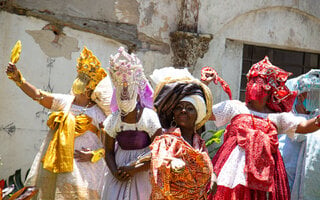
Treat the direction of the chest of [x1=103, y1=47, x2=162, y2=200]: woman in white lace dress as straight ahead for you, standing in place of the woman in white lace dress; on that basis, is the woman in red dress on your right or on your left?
on your left

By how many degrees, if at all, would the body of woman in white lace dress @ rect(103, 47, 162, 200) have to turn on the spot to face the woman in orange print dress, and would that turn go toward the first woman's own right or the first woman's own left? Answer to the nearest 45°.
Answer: approximately 45° to the first woman's own left

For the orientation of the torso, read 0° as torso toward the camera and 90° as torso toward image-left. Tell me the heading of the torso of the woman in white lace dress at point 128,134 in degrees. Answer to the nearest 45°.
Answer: approximately 0°

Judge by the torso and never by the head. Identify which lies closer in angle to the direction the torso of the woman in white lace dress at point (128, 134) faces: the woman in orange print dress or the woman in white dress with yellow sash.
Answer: the woman in orange print dress

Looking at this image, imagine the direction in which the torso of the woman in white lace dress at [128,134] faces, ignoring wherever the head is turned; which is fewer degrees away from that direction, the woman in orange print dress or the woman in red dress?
the woman in orange print dress

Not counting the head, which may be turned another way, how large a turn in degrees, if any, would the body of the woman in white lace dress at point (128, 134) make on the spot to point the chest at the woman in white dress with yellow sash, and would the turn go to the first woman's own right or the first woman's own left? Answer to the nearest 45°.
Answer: approximately 135° to the first woman's own right
